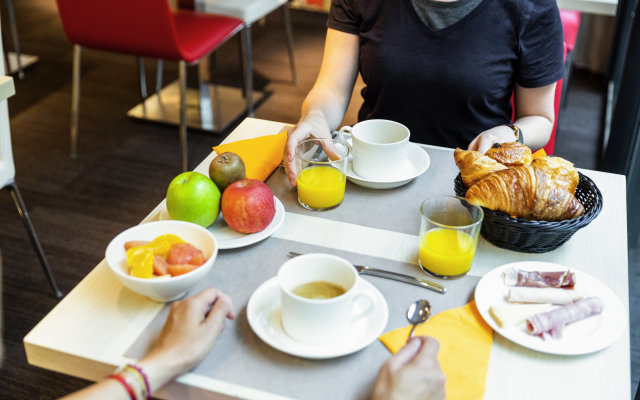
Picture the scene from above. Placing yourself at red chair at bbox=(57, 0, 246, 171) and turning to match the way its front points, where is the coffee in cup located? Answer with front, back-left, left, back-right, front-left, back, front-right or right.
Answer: back-right

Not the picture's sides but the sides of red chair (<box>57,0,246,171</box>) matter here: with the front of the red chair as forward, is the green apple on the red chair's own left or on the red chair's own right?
on the red chair's own right

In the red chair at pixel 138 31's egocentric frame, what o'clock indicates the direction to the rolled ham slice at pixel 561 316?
The rolled ham slice is roughly at 4 o'clock from the red chair.

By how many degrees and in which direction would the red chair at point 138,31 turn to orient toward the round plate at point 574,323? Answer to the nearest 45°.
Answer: approximately 135° to its right

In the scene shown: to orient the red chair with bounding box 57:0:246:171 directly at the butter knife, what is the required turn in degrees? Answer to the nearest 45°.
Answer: approximately 135° to its right

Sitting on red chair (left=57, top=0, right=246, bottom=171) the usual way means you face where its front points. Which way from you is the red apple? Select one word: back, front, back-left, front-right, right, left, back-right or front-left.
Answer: back-right

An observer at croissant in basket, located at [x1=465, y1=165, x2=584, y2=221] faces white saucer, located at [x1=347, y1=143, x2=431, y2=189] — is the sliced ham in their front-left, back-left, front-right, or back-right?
back-left

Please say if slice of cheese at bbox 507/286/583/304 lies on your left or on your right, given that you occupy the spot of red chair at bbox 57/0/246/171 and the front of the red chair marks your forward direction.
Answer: on your right

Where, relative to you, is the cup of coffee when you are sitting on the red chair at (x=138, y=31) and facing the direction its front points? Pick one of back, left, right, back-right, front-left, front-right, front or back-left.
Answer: back-right

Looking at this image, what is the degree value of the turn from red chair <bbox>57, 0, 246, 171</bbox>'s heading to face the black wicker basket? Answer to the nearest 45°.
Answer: approximately 135° to its right
